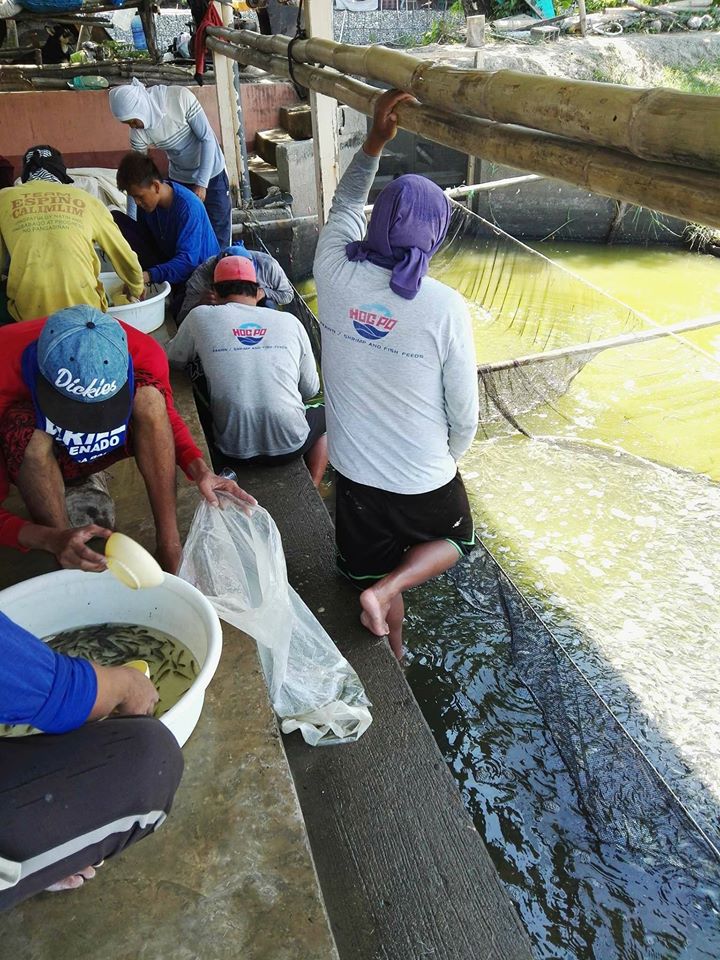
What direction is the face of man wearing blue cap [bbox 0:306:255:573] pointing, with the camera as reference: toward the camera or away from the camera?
toward the camera

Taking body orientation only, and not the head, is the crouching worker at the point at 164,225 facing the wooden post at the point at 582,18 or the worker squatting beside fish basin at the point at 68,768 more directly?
the worker squatting beside fish basin

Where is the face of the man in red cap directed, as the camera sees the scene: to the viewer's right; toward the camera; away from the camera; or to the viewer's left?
away from the camera

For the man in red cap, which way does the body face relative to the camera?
away from the camera

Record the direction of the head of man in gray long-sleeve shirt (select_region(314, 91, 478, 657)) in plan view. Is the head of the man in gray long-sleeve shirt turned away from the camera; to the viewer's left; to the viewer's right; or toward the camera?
away from the camera

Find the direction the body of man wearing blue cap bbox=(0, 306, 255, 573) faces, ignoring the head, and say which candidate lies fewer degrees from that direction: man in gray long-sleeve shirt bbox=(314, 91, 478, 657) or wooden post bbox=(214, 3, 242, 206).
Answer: the man in gray long-sleeve shirt

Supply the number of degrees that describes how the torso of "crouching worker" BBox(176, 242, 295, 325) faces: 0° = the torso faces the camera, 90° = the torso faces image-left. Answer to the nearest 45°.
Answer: approximately 0°

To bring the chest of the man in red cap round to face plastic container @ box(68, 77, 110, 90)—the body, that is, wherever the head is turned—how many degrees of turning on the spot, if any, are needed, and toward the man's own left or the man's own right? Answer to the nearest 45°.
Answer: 0° — they already face it

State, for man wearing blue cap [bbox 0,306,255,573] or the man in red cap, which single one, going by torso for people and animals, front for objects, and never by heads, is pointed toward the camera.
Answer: the man wearing blue cap

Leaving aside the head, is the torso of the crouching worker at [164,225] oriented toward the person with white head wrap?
no

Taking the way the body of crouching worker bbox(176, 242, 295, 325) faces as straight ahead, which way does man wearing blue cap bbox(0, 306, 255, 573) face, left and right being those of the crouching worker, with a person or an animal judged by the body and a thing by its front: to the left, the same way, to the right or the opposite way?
the same way

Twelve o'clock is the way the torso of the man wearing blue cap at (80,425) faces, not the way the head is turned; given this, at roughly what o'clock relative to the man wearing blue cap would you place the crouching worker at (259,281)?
The crouching worker is roughly at 7 o'clock from the man wearing blue cap.

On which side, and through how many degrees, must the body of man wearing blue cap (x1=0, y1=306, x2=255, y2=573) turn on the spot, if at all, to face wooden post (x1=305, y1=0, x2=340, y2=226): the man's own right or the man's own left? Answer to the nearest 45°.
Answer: approximately 135° to the man's own left

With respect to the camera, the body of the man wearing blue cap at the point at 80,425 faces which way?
toward the camera

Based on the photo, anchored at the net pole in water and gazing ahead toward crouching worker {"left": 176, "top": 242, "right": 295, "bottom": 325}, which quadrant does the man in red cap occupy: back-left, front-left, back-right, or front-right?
front-left

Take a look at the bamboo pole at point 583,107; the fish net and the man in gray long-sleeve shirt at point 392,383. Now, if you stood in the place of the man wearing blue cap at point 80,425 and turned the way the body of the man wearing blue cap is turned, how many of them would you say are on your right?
0

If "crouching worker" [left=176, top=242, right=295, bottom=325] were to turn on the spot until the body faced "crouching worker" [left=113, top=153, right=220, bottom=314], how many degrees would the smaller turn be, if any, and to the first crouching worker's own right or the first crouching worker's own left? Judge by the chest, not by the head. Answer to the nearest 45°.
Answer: approximately 135° to the first crouching worker's own right

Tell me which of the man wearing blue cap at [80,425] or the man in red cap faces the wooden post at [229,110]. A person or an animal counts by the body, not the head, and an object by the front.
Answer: the man in red cap
